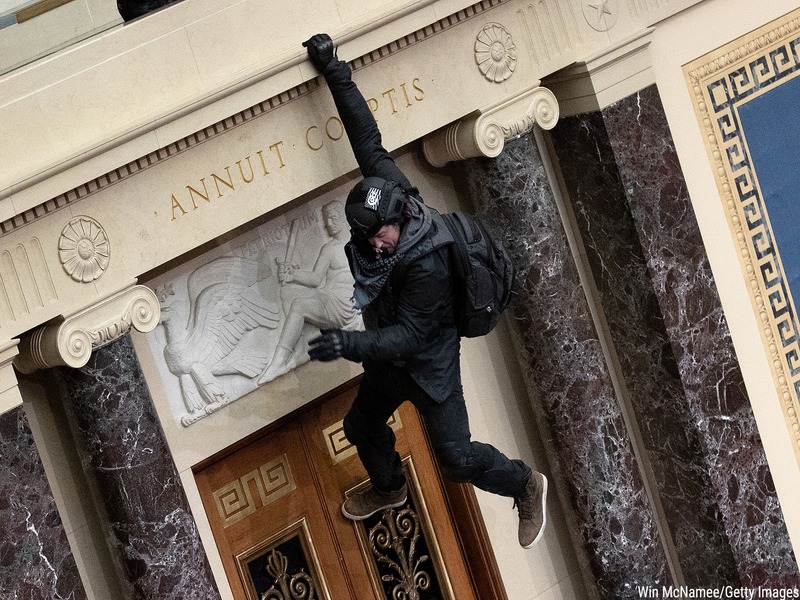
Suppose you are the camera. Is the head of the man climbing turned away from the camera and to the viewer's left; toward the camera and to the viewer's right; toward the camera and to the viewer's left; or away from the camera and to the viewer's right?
toward the camera and to the viewer's left

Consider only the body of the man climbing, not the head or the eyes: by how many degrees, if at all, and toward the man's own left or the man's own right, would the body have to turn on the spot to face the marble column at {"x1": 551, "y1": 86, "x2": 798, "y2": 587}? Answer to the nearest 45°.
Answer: approximately 180°

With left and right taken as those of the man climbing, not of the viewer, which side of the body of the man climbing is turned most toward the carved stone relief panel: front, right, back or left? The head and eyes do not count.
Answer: front

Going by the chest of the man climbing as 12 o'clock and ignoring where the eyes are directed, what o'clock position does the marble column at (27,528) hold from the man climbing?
The marble column is roughly at 1 o'clock from the man climbing.

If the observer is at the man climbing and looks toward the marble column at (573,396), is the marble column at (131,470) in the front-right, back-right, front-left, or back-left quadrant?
back-left

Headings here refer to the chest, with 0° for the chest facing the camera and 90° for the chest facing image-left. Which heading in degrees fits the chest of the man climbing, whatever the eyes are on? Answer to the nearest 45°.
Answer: approximately 45°
